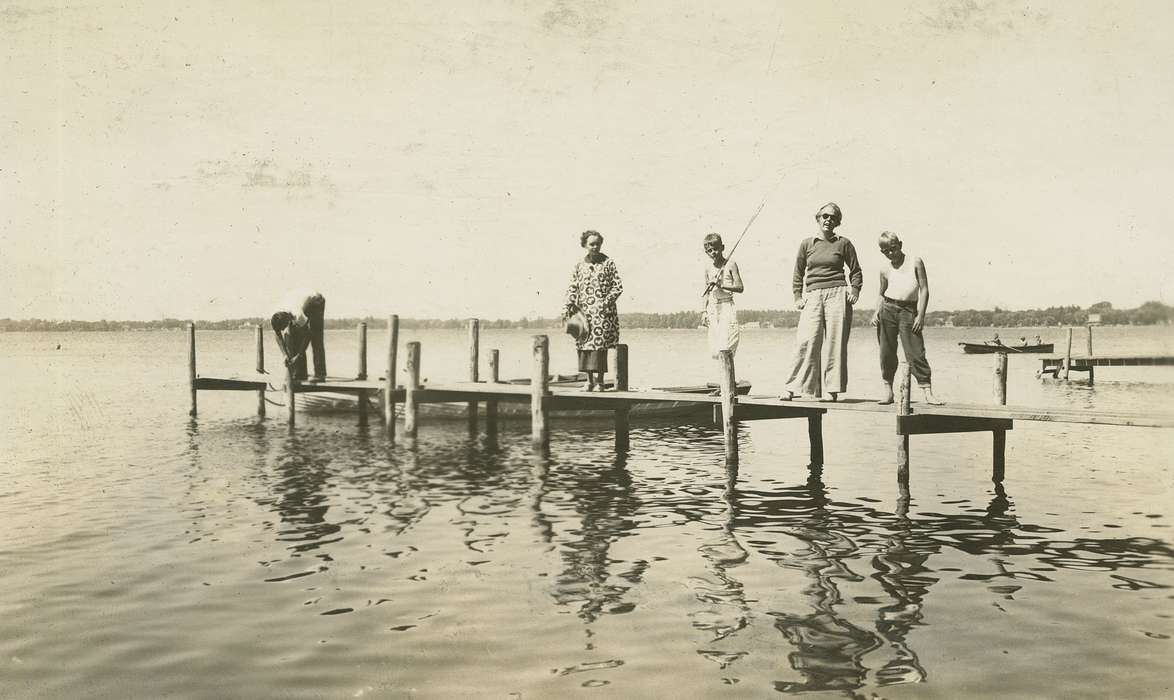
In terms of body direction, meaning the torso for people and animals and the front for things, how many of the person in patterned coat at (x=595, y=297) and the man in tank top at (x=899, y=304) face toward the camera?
2

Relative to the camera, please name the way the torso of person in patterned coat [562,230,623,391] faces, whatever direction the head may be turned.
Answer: toward the camera

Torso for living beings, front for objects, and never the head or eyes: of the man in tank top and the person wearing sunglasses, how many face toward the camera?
2

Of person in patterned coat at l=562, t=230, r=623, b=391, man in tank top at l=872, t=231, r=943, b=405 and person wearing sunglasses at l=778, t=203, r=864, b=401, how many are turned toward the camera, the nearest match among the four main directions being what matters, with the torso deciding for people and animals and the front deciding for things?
3

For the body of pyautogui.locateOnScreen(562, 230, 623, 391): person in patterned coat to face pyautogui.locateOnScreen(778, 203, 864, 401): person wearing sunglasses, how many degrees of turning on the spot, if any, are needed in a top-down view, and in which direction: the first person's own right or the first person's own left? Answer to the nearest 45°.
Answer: approximately 45° to the first person's own left

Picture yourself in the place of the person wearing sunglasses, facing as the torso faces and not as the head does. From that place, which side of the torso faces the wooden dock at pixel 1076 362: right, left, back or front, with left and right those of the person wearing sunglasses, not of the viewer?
back

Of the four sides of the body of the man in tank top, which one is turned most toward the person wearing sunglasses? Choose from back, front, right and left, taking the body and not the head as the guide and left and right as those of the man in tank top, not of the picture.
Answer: right

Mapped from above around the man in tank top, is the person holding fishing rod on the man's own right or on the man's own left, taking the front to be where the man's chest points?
on the man's own right

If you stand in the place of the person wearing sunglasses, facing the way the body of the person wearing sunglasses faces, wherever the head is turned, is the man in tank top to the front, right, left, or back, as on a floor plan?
left

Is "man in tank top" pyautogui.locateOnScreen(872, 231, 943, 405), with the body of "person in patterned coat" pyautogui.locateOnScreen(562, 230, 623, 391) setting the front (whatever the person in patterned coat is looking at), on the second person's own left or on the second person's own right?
on the second person's own left

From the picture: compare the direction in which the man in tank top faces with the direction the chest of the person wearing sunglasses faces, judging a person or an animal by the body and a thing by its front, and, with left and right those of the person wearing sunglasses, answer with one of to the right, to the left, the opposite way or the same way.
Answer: the same way

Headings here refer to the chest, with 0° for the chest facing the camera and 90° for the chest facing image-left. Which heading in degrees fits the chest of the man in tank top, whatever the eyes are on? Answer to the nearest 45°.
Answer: approximately 0°

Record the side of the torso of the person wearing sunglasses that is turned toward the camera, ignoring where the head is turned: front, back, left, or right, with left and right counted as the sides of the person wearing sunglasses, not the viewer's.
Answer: front

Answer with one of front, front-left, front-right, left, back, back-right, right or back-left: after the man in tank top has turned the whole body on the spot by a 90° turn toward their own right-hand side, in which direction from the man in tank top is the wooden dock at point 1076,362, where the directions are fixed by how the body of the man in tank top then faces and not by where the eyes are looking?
right

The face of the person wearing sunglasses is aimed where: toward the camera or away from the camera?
toward the camera

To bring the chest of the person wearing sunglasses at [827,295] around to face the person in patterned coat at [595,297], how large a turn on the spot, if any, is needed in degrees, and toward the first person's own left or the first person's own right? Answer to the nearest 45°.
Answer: approximately 135° to the first person's own right
